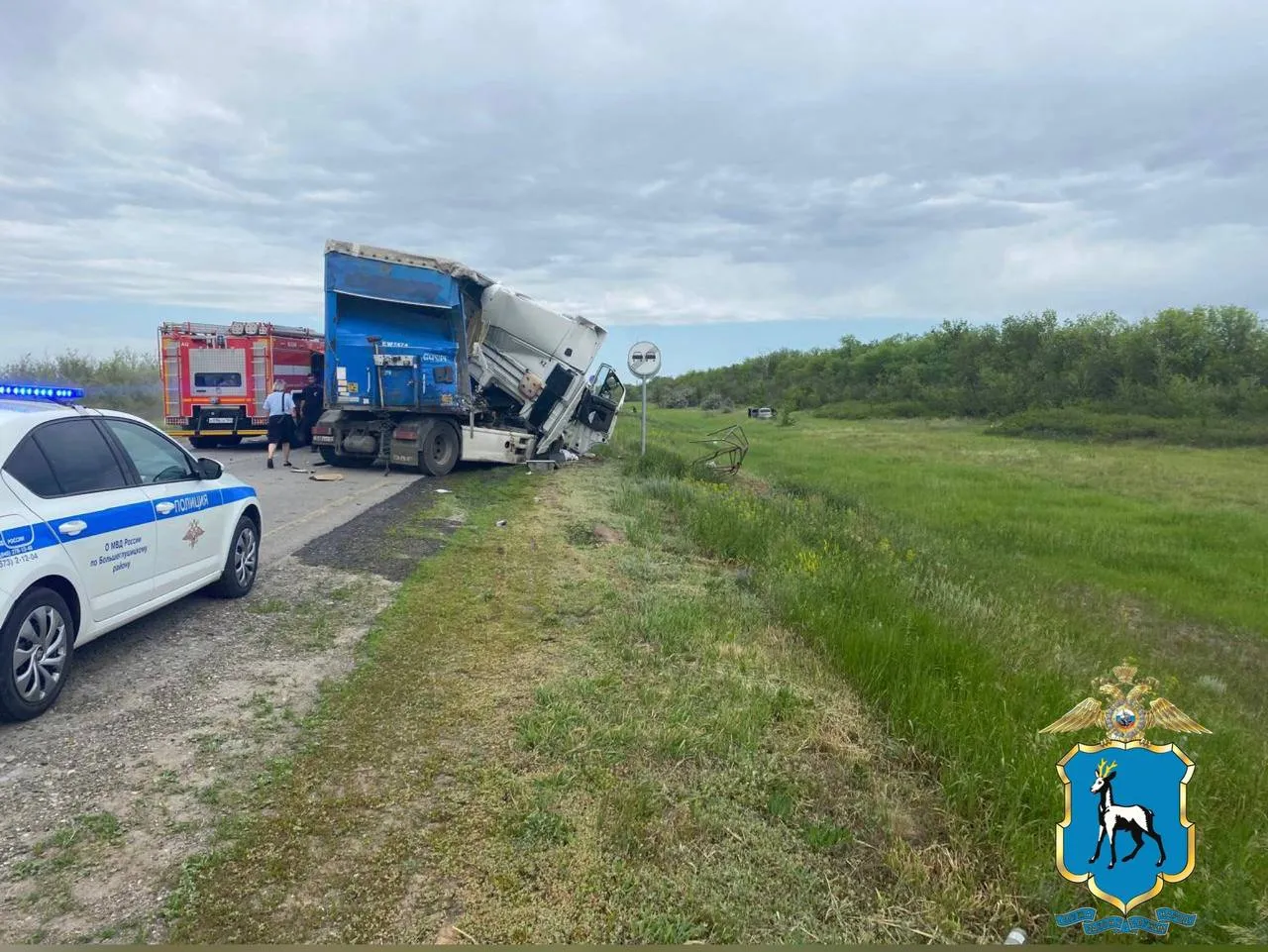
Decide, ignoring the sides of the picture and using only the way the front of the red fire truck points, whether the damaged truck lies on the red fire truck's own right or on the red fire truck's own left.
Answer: on the red fire truck's own right

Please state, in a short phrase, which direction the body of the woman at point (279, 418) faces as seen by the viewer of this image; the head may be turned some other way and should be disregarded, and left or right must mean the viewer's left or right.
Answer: facing away from the viewer

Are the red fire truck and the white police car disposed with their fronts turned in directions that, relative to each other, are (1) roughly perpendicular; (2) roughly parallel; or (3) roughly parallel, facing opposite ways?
roughly parallel

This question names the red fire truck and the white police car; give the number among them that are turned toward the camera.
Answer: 0

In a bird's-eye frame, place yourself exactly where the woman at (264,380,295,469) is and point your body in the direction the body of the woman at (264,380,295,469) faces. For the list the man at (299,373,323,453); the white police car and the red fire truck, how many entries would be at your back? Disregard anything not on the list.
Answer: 1

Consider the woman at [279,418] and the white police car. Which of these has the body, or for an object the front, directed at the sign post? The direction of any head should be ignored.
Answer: the white police car

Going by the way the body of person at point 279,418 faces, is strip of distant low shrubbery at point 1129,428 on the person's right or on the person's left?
on the person's right

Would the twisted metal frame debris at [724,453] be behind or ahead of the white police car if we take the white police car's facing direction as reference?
ahead

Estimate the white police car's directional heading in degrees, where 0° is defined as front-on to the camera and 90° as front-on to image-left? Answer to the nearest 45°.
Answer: approximately 225°

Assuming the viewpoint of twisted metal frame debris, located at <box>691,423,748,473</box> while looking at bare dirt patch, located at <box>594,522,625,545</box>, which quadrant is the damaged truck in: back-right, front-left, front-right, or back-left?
front-right

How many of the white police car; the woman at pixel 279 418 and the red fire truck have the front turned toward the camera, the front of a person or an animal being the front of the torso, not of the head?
0

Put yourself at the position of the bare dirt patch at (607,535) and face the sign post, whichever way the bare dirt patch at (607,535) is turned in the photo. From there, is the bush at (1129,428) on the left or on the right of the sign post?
right

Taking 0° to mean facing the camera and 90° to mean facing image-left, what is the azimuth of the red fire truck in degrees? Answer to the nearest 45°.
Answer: approximately 225°

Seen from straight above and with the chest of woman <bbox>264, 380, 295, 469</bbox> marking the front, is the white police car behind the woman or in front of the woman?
behind

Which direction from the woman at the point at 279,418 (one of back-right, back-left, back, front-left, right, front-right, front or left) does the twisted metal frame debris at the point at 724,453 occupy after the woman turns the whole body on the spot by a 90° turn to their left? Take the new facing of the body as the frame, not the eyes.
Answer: back

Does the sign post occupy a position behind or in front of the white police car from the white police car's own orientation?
in front

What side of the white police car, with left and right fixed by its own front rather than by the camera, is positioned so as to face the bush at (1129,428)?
front
